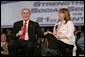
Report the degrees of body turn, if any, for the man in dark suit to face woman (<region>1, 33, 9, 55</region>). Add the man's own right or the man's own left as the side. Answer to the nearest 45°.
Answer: approximately 135° to the man's own right

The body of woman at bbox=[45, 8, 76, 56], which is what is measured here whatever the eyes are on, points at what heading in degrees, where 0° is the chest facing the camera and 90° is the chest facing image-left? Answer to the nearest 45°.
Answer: approximately 45°

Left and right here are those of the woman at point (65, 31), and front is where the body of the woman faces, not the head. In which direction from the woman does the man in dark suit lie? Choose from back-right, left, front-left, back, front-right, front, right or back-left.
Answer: front-right

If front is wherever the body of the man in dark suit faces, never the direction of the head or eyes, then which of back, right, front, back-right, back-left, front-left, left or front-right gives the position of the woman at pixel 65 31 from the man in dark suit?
left
